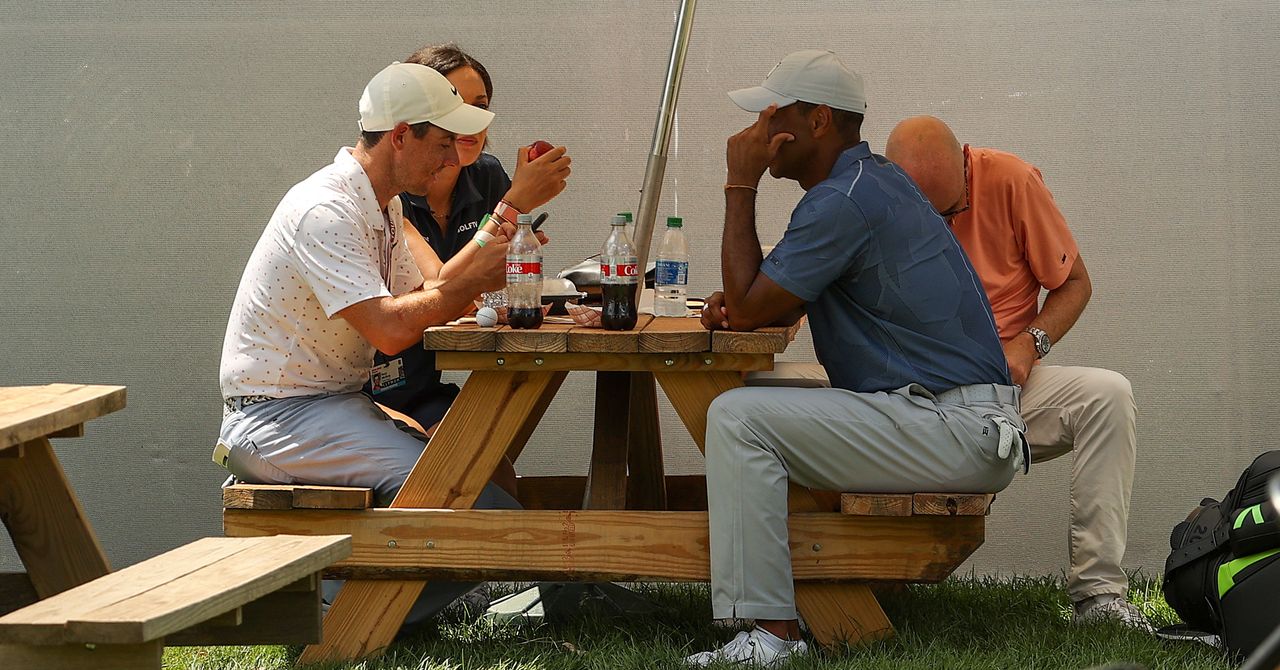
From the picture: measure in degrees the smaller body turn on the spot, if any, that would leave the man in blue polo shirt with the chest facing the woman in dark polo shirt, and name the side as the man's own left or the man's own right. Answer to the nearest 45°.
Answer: approximately 45° to the man's own right

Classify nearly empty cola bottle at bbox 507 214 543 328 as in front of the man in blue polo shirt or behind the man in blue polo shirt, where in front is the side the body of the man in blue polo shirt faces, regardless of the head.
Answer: in front

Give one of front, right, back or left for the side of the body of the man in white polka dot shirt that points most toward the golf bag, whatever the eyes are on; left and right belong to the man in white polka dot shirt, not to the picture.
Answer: front

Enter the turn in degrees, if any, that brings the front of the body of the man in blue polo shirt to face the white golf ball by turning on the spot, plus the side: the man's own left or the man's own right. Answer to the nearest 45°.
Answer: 0° — they already face it

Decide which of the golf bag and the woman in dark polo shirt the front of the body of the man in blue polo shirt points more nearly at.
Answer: the woman in dark polo shirt

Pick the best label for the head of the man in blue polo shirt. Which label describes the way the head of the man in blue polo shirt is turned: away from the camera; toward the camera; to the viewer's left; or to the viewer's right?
to the viewer's left

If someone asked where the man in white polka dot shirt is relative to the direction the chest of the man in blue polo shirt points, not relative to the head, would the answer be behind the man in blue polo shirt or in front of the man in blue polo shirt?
in front

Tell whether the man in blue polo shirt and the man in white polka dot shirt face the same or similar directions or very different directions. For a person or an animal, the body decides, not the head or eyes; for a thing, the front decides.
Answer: very different directions

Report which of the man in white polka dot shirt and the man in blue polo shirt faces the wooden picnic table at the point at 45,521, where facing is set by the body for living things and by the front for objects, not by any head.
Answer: the man in blue polo shirt

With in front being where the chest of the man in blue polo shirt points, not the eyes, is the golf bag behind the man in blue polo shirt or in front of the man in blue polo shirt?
behind

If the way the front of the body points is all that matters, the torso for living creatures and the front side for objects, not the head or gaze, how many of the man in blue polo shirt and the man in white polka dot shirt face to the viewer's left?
1

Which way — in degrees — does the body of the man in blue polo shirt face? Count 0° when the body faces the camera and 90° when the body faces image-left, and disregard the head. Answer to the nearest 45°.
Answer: approximately 90°

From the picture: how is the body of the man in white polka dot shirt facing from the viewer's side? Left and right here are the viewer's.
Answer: facing to the right of the viewer

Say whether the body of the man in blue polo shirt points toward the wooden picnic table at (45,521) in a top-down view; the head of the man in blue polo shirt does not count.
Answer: yes

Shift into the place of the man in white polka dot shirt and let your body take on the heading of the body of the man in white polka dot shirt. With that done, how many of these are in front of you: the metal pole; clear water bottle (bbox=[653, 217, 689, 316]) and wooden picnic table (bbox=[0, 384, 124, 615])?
2

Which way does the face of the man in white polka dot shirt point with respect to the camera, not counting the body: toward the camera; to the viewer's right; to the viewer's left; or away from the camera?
to the viewer's right
